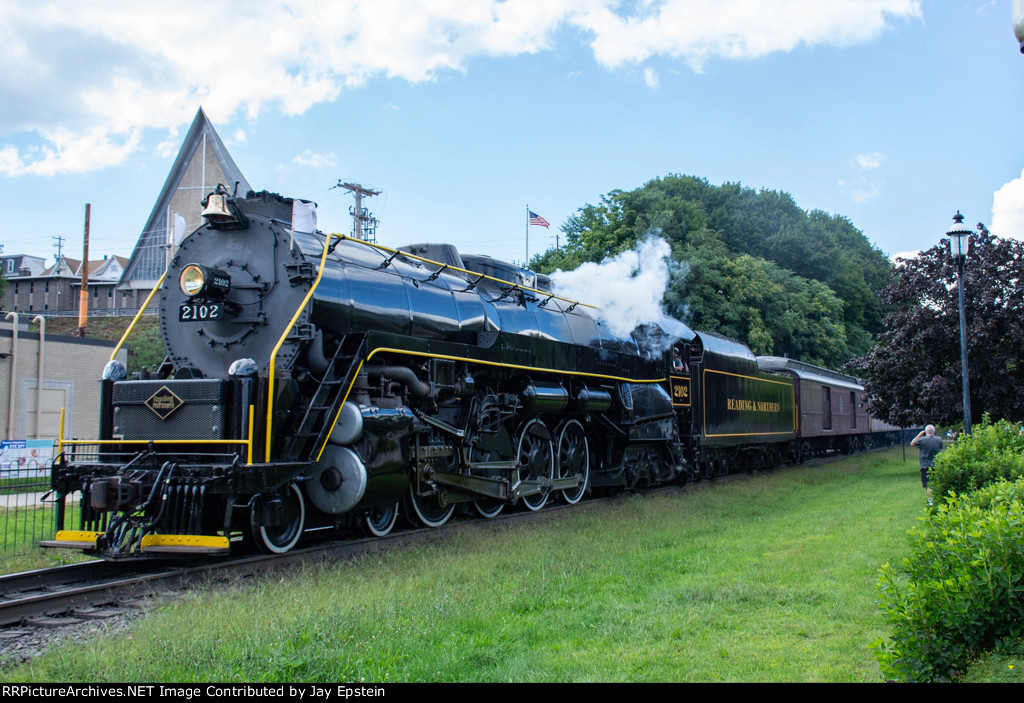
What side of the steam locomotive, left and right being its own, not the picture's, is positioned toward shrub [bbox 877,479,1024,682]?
left

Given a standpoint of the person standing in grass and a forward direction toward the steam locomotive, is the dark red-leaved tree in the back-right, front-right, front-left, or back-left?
back-right

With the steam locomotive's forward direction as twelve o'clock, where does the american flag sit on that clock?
The american flag is roughly at 5 o'clock from the steam locomotive.

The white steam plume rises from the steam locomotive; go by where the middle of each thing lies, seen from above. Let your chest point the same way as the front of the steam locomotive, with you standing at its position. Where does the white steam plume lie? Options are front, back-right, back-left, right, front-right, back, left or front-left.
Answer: back

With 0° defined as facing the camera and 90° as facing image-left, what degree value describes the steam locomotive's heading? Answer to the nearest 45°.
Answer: approximately 45°

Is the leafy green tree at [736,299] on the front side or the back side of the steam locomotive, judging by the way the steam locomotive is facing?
on the back side

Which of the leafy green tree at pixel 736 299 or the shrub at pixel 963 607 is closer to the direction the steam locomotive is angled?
the shrub

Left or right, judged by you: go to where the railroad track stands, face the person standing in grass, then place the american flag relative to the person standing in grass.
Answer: left

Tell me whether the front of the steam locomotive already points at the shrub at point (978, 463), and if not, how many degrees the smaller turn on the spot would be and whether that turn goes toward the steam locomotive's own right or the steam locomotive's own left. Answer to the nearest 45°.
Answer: approximately 135° to the steam locomotive's own left

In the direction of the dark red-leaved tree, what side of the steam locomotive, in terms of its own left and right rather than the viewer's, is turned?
back

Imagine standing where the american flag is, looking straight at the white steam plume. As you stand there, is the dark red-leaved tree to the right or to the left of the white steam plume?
left
